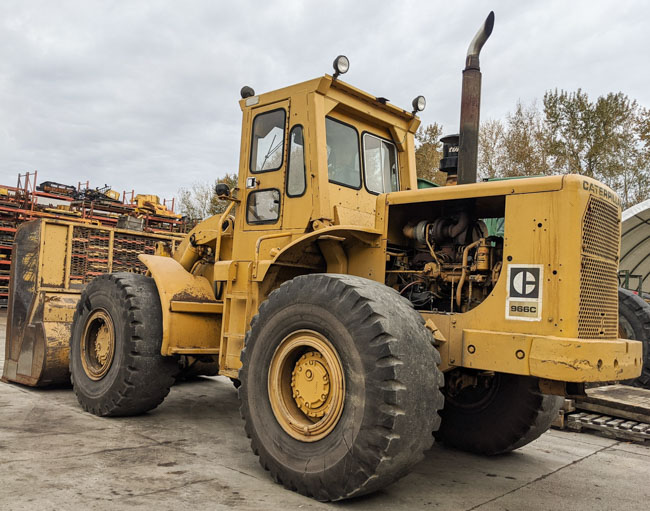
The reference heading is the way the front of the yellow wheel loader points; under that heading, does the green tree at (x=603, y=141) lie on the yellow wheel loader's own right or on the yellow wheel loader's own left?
on the yellow wheel loader's own right

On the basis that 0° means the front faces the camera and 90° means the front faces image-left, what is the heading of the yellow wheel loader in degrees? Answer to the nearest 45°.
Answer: approximately 135°

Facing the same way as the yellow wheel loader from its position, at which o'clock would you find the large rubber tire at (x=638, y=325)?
The large rubber tire is roughly at 3 o'clock from the yellow wheel loader.
